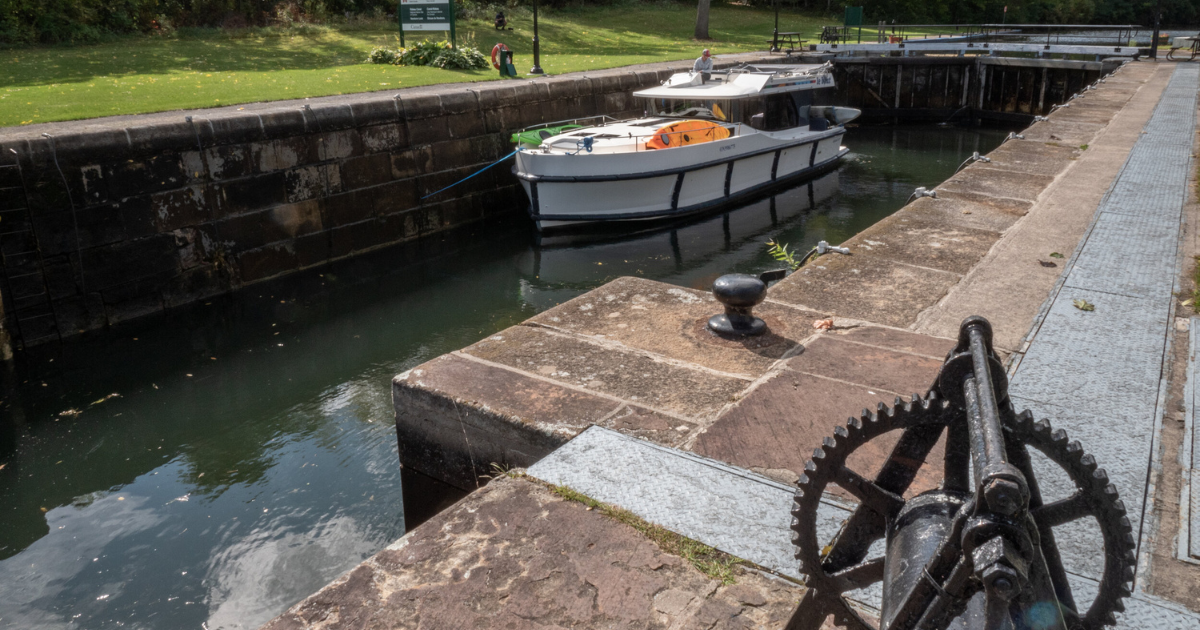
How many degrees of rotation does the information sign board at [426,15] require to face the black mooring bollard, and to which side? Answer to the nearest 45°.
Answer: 0° — it already faces it

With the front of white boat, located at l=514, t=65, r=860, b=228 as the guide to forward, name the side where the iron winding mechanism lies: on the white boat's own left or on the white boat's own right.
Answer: on the white boat's own left

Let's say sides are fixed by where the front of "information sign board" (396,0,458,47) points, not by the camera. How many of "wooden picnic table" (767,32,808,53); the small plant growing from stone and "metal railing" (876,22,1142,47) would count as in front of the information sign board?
1

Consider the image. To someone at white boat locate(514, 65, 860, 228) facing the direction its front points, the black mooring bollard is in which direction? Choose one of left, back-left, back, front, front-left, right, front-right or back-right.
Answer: front-left

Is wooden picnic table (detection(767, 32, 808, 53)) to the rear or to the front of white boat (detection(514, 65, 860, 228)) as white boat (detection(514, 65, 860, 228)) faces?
to the rear

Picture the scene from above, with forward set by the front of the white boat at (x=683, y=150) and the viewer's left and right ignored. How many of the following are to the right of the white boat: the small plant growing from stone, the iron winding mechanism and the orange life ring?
1

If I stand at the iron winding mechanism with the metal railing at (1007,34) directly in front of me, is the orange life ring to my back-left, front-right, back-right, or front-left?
front-left

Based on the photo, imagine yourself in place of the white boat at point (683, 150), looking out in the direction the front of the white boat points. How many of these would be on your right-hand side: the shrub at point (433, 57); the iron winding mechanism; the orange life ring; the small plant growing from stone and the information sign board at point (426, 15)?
3

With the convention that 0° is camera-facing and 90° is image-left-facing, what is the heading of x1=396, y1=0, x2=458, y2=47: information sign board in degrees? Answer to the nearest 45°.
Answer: approximately 0°

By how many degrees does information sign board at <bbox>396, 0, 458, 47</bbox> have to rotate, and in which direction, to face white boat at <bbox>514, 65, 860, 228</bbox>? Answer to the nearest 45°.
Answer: approximately 45° to its left

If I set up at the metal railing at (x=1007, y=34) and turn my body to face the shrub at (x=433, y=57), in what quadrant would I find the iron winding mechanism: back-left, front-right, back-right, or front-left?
front-left

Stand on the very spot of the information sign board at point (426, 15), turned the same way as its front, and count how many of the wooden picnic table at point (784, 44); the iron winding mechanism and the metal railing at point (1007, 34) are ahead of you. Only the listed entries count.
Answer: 1

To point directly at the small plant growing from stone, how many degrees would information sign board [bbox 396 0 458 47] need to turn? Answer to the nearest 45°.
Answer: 0° — it already faces it

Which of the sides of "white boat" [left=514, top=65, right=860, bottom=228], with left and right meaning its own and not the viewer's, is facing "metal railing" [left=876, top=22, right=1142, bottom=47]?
back

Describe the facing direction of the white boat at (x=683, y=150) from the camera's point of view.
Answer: facing the viewer and to the left of the viewer

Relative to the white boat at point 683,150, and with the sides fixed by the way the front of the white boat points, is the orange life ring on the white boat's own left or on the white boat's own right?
on the white boat's own right

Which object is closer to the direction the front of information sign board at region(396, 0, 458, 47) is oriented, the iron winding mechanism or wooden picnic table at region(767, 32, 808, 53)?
the iron winding mechanism

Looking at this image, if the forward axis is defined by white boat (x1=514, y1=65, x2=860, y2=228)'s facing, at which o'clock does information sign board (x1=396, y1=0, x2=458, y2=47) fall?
The information sign board is roughly at 3 o'clock from the white boat.

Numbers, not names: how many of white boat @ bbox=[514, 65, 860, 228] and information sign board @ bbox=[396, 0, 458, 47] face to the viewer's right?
0

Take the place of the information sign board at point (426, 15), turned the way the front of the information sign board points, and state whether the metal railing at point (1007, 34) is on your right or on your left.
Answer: on your left
